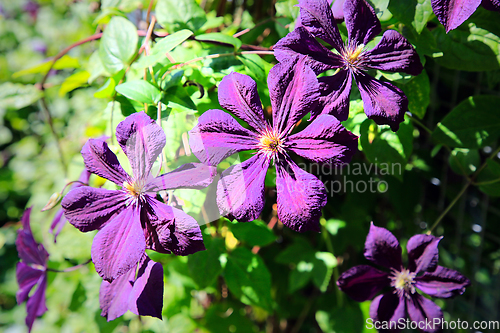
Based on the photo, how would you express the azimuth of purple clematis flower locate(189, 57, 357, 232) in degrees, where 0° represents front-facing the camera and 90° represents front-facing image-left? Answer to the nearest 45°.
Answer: approximately 0°

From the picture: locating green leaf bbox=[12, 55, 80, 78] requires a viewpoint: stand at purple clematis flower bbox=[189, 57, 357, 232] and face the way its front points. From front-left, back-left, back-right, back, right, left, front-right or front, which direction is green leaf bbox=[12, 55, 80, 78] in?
back-right

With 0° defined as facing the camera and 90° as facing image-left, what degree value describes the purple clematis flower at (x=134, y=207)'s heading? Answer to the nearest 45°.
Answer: approximately 0°

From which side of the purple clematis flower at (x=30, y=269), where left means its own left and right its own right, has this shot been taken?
left

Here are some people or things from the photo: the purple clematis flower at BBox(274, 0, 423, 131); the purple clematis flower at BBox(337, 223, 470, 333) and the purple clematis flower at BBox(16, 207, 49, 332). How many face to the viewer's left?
1
